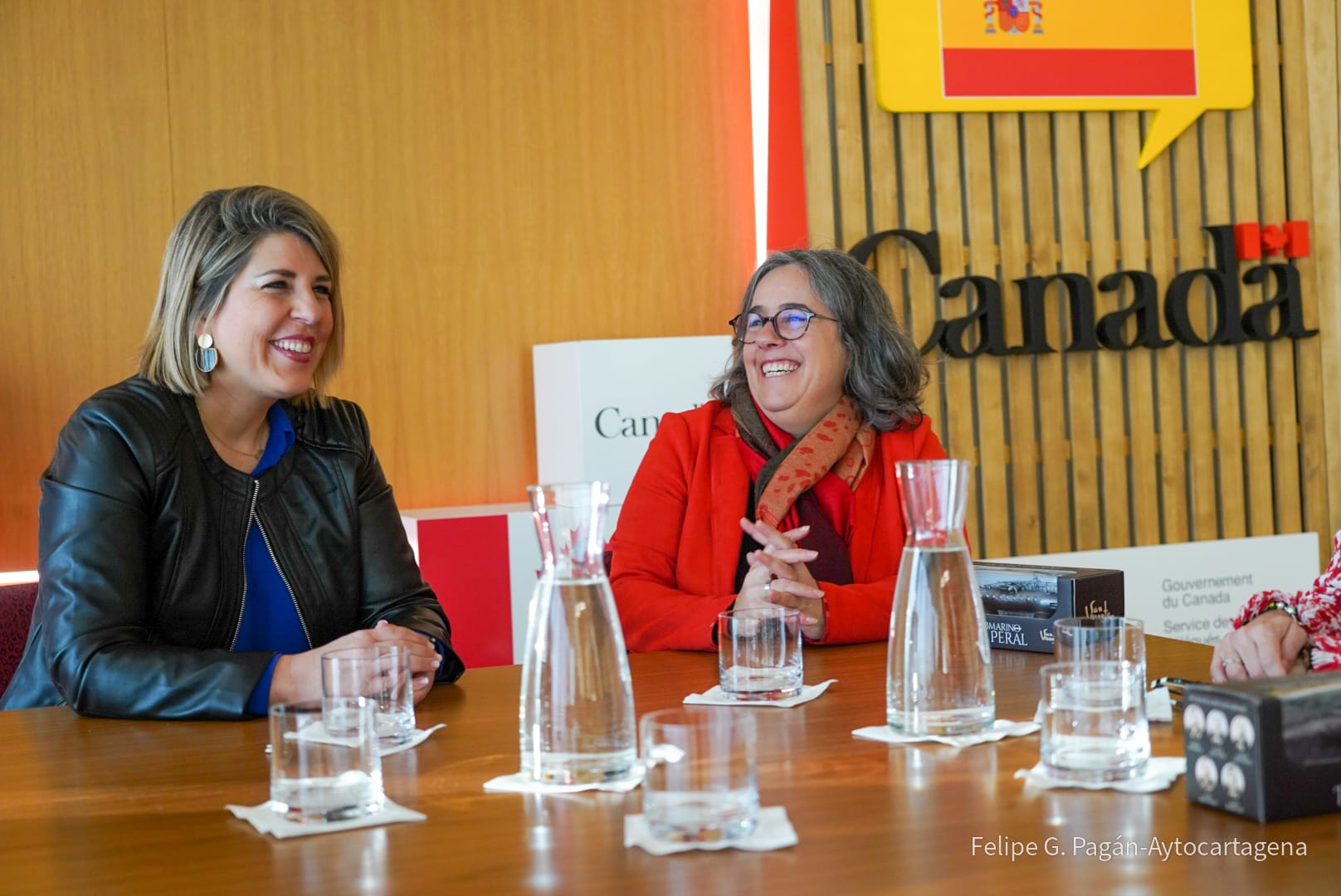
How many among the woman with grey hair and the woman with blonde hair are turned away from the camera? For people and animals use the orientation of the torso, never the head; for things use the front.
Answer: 0

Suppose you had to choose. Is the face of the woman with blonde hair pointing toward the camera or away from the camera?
toward the camera

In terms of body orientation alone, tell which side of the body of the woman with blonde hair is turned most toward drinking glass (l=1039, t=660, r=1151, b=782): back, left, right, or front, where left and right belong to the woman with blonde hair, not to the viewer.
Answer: front

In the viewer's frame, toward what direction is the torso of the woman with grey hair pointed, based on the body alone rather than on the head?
toward the camera

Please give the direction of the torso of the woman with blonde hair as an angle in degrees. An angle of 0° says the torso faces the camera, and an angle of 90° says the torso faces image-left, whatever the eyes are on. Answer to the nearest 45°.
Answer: approximately 315°

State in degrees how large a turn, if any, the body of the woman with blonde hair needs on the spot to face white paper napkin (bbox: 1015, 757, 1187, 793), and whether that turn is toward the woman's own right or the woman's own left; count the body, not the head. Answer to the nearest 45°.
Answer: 0° — they already face it

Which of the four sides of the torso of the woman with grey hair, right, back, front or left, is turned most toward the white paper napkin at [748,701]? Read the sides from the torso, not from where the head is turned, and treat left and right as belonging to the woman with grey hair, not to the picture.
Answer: front

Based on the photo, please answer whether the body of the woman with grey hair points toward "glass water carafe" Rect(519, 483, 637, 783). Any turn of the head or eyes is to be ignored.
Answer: yes

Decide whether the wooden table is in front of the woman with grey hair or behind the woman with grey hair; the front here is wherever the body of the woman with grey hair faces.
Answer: in front
